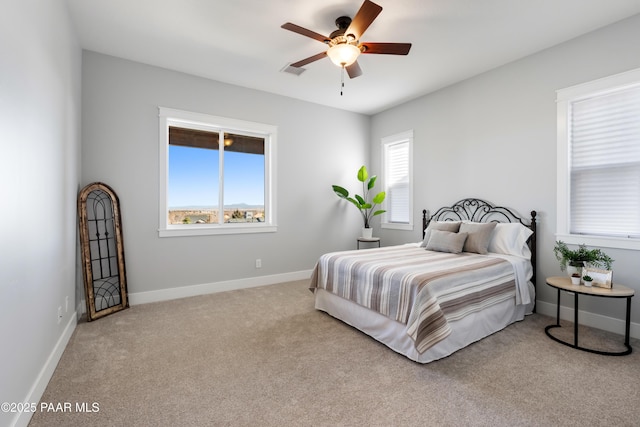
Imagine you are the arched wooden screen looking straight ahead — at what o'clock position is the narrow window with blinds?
The narrow window with blinds is roughly at 11 o'clock from the arched wooden screen.

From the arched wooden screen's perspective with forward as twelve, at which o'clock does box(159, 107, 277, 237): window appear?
The window is roughly at 10 o'clock from the arched wooden screen.

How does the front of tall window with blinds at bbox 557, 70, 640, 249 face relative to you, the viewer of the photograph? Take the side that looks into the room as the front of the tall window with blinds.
facing the viewer and to the left of the viewer

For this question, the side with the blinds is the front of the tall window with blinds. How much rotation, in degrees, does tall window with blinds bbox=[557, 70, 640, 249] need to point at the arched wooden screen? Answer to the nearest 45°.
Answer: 0° — it already faces it

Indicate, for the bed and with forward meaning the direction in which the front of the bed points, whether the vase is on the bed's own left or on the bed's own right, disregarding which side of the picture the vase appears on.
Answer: on the bed's own right

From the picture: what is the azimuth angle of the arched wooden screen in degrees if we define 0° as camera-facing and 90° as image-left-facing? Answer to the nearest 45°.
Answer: approximately 315°

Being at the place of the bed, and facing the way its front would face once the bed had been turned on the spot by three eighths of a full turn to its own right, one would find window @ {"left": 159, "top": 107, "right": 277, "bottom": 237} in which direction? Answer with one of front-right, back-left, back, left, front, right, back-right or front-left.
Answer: left

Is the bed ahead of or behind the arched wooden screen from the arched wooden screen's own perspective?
ahead

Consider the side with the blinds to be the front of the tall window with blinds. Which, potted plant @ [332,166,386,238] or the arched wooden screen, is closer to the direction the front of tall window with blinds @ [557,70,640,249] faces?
the arched wooden screen

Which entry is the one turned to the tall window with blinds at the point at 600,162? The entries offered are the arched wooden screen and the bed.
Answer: the arched wooden screen
